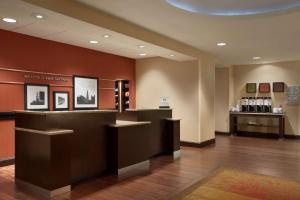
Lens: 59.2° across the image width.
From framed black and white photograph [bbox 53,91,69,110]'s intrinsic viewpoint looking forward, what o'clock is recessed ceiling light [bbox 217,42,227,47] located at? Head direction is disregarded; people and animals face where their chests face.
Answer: The recessed ceiling light is roughly at 11 o'clock from the framed black and white photograph.

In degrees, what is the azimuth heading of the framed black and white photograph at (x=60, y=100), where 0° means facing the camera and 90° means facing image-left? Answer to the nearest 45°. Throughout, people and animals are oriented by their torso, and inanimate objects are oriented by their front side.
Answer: approximately 315°

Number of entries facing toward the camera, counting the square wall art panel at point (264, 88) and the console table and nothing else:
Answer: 2

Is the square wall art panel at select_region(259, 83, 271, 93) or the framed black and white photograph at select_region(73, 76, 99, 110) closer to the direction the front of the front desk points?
the square wall art panel

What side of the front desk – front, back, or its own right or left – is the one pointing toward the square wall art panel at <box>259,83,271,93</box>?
left

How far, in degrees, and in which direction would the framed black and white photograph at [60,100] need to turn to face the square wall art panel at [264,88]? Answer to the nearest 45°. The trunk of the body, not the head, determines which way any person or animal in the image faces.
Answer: approximately 45° to its left

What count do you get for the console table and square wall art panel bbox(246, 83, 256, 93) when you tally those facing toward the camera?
2

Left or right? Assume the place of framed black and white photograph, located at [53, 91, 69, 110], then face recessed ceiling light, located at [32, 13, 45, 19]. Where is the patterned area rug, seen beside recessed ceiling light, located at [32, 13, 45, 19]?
left
